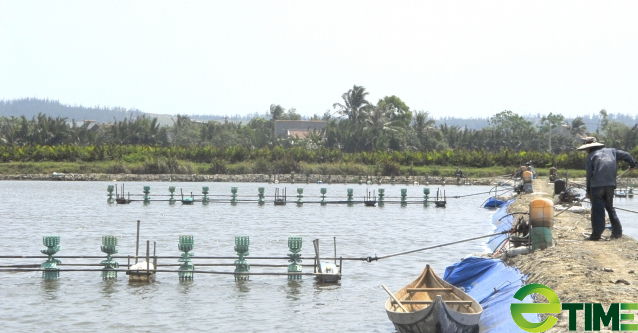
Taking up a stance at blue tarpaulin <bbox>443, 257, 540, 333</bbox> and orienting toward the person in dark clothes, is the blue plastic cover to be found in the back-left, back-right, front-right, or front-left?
front-left

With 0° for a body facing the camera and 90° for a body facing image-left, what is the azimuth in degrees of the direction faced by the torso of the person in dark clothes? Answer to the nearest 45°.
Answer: approximately 135°

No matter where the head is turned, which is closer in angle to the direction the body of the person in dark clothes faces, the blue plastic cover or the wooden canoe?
the blue plastic cover

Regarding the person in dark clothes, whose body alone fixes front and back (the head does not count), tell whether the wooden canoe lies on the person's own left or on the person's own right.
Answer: on the person's own left

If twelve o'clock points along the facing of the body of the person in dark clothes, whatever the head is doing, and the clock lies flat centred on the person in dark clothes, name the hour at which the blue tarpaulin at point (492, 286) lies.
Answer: The blue tarpaulin is roughly at 9 o'clock from the person in dark clothes.

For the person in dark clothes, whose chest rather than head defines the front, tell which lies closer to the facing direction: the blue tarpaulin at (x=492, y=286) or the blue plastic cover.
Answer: the blue plastic cover
